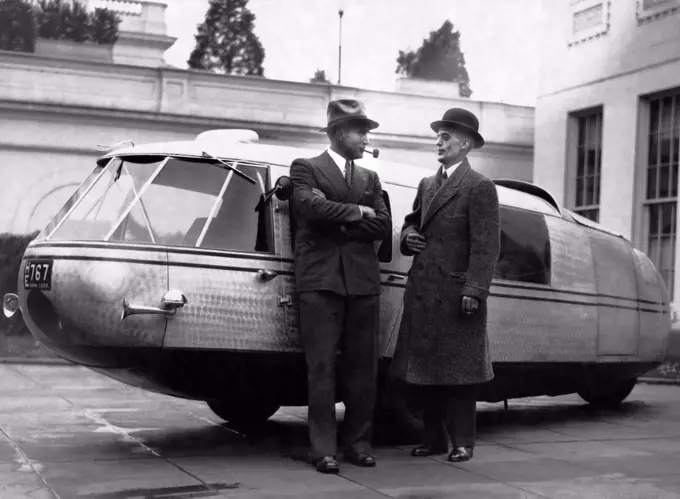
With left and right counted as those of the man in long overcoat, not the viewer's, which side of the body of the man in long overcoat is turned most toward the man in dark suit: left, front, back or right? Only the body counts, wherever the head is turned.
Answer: front

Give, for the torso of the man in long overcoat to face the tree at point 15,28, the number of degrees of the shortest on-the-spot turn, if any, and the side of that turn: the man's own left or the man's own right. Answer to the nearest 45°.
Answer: approximately 90° to the man's own right

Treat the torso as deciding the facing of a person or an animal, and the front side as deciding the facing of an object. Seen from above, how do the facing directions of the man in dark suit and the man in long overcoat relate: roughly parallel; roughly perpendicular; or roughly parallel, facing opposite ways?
roughly perpendicular

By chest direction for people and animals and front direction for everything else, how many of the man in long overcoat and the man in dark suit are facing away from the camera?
0

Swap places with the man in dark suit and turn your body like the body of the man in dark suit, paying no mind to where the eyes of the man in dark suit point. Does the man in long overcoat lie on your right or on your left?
on your left

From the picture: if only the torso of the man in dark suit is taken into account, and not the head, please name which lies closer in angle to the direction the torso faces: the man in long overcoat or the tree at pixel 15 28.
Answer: the man in long overcoat

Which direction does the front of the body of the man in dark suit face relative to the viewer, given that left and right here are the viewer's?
facing the viewer and to the right of the viewer

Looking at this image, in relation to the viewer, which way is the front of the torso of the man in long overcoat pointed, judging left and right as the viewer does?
facing the viewer and to the left of the viewer

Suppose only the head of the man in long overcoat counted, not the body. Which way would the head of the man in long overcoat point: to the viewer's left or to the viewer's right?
to the viewer's left
